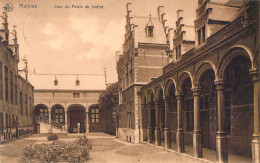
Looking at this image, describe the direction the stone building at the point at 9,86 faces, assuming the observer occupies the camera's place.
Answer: facing to the right of the viewer

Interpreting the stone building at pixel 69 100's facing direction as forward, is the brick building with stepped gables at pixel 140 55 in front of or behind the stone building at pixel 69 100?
in front

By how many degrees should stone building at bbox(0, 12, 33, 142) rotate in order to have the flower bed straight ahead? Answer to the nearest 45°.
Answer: approximately 90° to its right

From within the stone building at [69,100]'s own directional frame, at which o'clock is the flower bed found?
The flower bed is roughly at 12 o'clock from the stone building.

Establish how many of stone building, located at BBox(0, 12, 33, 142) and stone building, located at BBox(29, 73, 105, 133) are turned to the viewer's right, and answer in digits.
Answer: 1

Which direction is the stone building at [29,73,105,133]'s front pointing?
toward the camera
